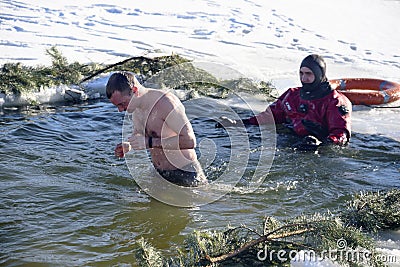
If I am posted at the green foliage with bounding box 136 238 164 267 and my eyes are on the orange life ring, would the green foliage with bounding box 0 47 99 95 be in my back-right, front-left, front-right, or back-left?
front-left

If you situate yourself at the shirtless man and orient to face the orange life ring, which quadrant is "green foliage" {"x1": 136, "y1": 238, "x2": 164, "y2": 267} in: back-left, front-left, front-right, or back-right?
back-right

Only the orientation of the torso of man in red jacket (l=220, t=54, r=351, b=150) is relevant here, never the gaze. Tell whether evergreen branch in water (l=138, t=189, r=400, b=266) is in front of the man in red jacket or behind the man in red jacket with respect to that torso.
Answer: in front

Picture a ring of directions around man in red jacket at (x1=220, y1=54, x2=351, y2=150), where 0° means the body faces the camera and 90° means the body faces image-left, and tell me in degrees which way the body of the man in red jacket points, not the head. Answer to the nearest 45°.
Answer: approximately 45°

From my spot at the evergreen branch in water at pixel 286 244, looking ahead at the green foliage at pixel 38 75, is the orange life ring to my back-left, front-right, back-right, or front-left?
front-right

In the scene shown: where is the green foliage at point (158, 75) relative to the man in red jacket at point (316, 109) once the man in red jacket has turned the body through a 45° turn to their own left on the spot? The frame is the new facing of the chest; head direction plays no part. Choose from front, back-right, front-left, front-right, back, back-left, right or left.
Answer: back-right

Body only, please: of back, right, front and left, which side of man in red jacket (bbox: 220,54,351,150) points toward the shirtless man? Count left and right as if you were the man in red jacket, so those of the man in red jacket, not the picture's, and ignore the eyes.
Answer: front

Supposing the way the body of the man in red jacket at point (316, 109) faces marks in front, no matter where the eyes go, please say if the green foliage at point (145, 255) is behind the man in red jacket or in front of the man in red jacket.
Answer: in front

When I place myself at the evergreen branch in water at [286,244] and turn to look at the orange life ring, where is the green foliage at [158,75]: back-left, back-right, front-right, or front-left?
front-left

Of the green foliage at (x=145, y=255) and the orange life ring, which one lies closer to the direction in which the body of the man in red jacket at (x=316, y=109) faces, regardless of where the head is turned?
the green foliage

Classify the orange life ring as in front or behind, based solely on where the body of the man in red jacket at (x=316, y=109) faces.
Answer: behind

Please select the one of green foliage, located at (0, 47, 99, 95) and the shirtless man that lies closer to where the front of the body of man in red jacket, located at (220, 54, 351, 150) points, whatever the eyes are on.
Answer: the shirtless man

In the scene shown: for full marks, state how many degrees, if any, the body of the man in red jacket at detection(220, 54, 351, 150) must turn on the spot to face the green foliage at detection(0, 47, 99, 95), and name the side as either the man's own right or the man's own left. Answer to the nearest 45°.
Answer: approximately 45° to the man's own right
